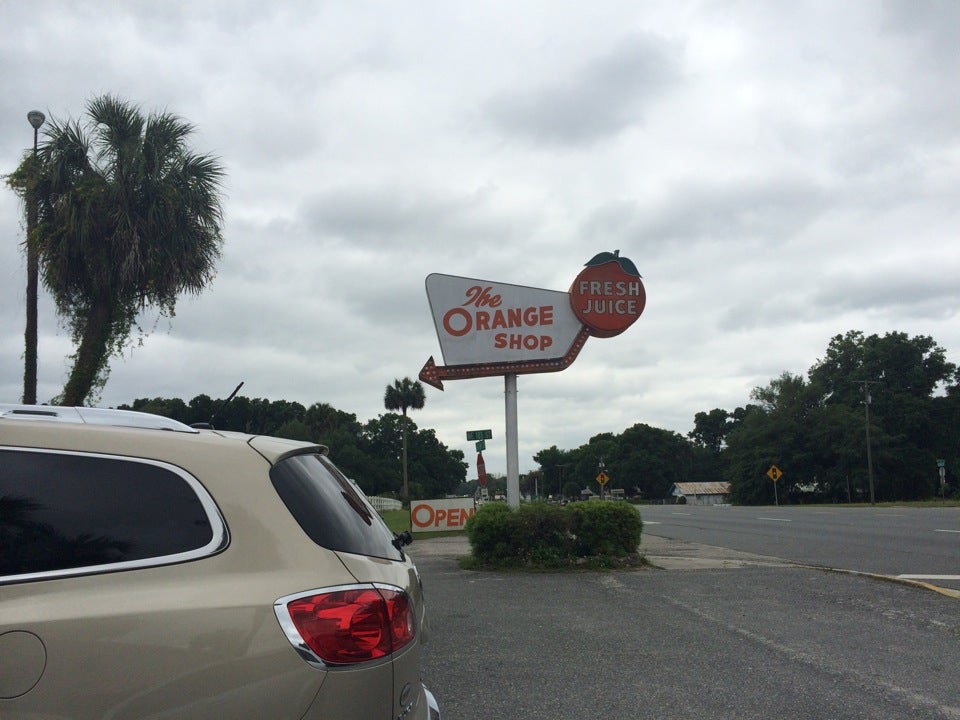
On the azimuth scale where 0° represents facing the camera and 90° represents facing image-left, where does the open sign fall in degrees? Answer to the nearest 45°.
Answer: approximately 0°

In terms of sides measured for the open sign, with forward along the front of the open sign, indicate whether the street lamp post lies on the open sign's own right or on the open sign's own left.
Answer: on the open sign's own right

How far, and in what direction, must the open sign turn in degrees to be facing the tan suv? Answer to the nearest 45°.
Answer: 0° — it already faces it

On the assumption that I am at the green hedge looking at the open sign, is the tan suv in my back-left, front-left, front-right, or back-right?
back-left

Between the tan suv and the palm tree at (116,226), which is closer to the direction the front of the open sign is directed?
the tan suv

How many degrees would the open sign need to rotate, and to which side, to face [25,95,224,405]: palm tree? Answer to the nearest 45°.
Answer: approximately 90° to its right

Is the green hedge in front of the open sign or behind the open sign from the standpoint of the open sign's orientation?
in front
